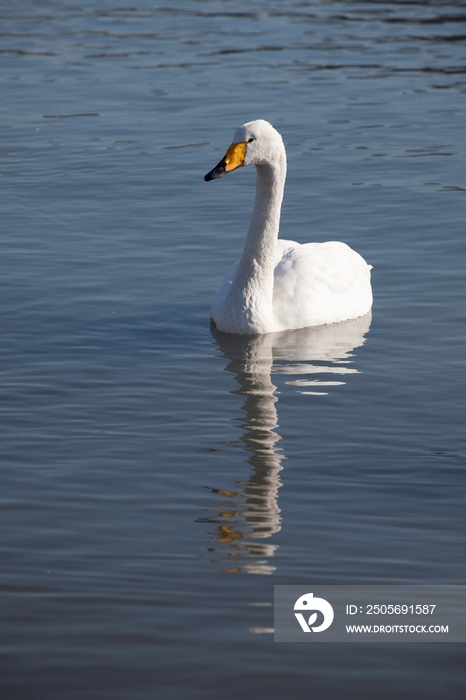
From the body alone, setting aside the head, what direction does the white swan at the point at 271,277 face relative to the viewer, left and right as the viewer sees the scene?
facing the viewer and to the left of the viewer
